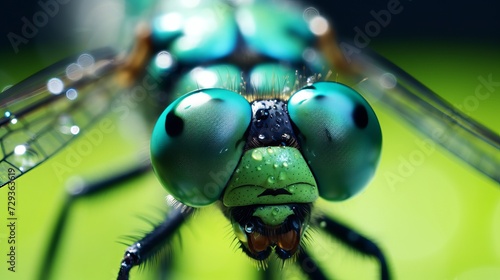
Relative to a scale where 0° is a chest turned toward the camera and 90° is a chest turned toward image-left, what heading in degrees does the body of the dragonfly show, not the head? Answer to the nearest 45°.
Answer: approximately 0°
